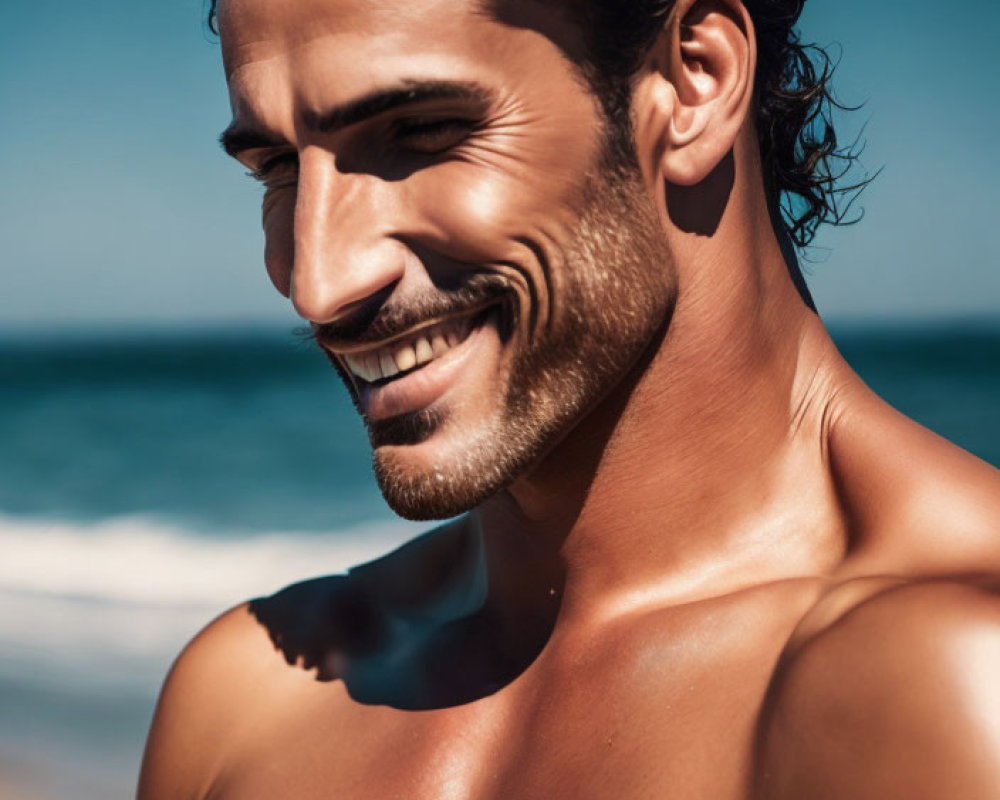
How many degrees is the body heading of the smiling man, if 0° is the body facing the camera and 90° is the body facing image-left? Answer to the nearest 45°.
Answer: approximately 45°
